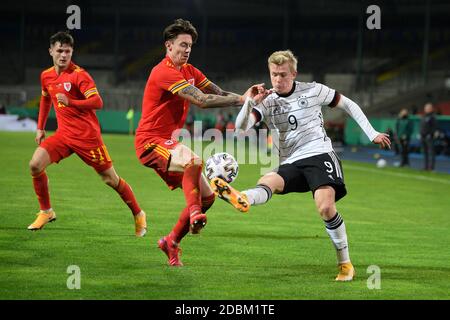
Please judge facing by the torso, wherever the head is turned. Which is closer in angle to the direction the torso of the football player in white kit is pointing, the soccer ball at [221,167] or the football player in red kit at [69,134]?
the soccer ball

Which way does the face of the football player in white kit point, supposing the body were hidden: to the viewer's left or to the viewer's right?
to the viewer's left

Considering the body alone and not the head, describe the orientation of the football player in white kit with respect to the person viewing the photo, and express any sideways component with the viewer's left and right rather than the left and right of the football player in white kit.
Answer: facing the viewer and to the left of the viewer

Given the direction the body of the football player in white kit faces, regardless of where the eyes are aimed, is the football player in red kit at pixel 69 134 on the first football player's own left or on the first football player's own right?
on the first football player's own right

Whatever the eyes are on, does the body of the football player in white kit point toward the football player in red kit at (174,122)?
no

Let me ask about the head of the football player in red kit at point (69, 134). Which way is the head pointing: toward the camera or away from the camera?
toward the camera

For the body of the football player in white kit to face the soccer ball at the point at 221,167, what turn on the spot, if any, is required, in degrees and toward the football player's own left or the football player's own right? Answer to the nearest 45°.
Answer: approximately 45° to the football player's own right
